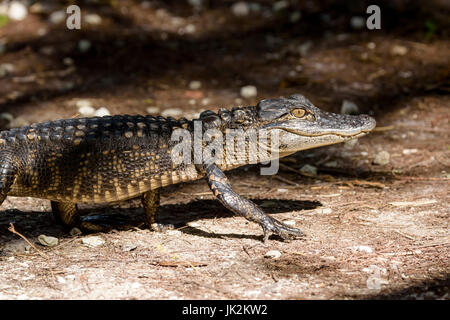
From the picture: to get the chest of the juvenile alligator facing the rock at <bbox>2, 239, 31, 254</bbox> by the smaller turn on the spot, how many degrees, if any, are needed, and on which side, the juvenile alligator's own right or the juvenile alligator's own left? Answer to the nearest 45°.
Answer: approximately 180°

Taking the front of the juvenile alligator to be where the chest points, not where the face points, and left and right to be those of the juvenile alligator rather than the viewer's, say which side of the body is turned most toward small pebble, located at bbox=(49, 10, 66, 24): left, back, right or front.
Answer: left

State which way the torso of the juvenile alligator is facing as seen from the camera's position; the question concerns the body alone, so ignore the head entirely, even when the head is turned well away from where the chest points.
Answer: to the viewer's right

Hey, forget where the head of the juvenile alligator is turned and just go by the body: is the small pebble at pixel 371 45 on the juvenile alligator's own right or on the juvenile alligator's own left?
on the juvenile alligator's own left

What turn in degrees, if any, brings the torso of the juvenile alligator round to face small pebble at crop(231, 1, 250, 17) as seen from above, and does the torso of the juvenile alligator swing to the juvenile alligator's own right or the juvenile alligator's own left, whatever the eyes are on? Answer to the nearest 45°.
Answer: approximately 90° to the juvenile alligator's own left

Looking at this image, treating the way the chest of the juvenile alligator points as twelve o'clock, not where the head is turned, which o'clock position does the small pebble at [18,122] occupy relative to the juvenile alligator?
The small pebble is roughly at 8 o'clock from the juvenile alligator.

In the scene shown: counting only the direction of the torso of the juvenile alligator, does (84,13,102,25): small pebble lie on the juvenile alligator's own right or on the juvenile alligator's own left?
on the juvenile alligator's own left

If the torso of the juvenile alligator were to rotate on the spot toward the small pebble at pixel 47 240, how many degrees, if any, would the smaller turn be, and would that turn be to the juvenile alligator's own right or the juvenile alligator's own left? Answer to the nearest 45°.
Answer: approximately 180°

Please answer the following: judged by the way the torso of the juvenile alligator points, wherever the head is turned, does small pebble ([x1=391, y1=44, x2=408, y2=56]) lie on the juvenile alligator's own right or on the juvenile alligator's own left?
on the juvenile alligator's own left

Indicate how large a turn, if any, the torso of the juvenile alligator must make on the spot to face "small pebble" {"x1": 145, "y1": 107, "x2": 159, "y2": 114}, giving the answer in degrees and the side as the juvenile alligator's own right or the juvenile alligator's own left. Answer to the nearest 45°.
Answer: approximately 90° to the juvenile alligator's own left

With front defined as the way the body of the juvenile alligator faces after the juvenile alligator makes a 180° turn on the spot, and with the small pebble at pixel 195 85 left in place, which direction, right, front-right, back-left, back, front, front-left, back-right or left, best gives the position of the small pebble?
right

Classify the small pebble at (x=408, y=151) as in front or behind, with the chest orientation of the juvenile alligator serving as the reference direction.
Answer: in front

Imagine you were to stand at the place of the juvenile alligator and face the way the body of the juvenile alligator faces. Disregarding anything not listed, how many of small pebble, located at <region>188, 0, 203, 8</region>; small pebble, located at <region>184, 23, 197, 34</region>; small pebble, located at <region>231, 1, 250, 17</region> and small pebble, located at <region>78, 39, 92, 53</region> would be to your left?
4
